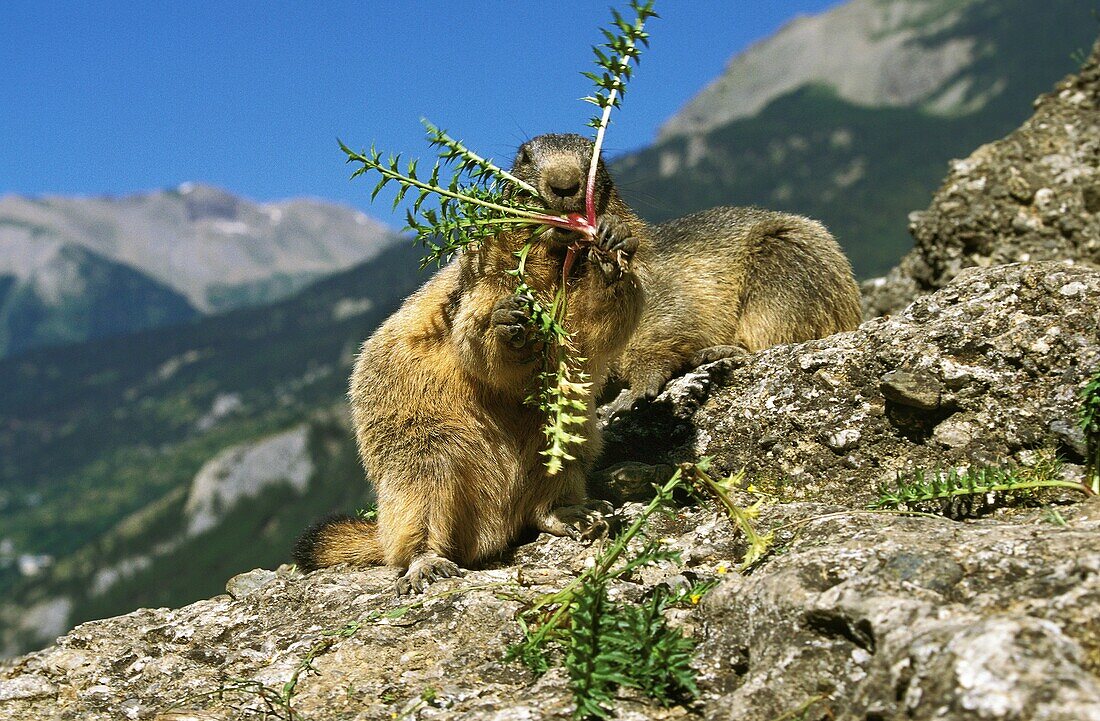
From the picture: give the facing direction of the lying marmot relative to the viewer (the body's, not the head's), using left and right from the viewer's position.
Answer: facing to the left of the viewer

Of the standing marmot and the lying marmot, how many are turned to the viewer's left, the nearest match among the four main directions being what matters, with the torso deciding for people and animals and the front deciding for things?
1

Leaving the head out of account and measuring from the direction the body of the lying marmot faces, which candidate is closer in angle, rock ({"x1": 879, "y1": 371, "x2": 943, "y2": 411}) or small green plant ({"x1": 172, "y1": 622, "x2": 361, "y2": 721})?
the small green plant

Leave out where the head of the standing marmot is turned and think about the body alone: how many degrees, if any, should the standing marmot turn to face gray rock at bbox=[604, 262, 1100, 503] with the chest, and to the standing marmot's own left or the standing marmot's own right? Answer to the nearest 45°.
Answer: approximately 45° to the standing marmot's own left

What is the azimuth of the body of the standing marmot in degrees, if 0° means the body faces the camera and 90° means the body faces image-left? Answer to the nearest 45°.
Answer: approximately 315°

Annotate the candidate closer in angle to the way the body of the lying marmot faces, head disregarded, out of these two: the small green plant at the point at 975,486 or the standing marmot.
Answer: the standing marmot

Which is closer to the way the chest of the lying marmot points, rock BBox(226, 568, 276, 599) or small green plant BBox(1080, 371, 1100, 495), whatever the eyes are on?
the rock

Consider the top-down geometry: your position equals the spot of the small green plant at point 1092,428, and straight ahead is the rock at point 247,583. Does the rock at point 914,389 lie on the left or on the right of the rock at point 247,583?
right

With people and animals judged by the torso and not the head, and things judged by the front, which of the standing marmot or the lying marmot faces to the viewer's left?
the lying marmot

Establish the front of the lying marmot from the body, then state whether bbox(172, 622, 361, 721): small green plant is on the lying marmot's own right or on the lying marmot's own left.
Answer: on the lying marmot's own left

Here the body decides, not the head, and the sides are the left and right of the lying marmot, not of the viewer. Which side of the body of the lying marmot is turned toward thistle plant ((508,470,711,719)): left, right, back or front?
left
